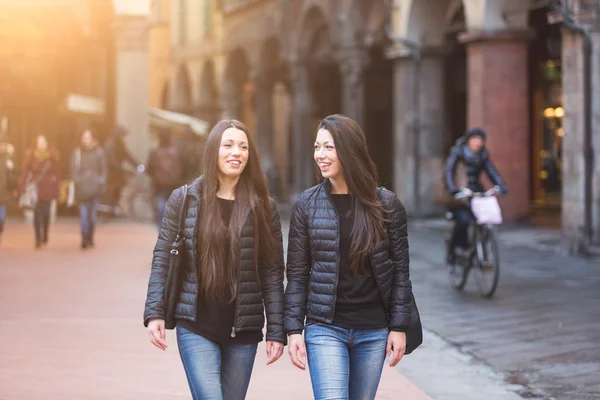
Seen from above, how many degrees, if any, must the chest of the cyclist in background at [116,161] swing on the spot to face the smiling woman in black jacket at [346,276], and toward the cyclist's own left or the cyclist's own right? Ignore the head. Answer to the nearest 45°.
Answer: approximately 90° to the cyclist's own right

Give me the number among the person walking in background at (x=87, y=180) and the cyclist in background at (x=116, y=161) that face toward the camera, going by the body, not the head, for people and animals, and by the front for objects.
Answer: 1

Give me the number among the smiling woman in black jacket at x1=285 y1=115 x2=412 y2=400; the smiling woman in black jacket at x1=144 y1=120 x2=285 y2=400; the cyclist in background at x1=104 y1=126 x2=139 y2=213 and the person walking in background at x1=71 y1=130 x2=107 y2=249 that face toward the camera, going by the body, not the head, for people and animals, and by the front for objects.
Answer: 3

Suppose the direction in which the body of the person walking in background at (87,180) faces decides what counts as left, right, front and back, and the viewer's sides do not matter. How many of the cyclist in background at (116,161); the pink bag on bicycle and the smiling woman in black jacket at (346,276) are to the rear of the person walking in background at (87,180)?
1

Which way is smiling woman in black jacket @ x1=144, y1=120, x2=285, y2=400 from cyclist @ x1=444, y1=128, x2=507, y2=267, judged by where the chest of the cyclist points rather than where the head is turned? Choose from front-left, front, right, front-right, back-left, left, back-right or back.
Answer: front-right

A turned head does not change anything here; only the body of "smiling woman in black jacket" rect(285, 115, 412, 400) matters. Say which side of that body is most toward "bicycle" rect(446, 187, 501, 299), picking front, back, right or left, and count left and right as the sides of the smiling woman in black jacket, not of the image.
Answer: back

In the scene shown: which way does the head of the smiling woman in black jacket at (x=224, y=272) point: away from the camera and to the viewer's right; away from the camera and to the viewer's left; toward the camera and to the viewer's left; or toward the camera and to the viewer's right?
toward the camera and to the viewer's right

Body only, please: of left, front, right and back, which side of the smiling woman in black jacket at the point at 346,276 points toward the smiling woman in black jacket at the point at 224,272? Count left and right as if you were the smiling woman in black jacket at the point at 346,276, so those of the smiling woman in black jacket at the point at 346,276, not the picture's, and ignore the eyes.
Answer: right
